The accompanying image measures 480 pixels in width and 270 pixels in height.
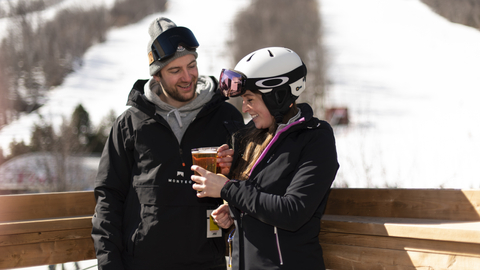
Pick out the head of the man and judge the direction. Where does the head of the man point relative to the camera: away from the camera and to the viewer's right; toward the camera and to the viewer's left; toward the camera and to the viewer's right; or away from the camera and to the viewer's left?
toward the camera and to the viewer's right

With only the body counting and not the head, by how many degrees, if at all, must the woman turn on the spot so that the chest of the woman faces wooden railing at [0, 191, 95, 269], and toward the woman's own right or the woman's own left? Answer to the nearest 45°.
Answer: approximately 90° to the woman's own right

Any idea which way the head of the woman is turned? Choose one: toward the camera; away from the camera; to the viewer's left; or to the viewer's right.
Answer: to the viewer's left

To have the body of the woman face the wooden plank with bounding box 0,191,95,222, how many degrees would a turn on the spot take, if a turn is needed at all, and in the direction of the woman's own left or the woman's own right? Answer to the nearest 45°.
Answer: approximately 90° to the woman's own right

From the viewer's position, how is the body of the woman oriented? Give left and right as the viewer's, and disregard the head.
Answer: facing the viewer and to the left of the viewer

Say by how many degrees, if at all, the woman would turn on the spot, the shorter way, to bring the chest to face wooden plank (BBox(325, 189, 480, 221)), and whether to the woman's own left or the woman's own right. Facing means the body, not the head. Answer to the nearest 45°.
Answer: approximately 180°

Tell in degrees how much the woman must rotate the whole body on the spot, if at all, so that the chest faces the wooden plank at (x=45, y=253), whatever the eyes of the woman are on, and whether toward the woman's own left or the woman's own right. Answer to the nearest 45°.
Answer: approximately 90° to the woman's own right
